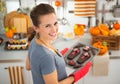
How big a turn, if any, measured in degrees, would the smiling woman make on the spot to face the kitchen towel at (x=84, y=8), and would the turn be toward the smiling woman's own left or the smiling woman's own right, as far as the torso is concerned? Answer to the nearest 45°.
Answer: approximately 90° to the smiling woman's own left

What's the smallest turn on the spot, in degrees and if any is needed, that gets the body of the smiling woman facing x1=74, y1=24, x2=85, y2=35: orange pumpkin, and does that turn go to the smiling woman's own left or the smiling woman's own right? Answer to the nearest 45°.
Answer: approximately 90° to the smiling woman's own left

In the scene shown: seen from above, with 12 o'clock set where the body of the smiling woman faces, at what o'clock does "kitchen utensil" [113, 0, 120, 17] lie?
The kitchen utensil is roughly at 10 o'clock from the smiling woman.

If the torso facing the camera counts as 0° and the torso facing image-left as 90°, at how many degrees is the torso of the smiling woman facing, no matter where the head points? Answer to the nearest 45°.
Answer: approximately 270°
